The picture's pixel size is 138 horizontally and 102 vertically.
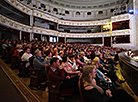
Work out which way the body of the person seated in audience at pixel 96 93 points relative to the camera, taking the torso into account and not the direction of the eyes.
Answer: to the viewer's right
